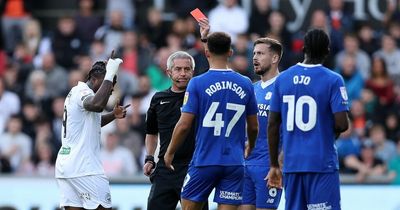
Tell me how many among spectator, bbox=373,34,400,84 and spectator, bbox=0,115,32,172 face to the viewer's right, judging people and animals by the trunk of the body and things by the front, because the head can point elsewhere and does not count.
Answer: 0

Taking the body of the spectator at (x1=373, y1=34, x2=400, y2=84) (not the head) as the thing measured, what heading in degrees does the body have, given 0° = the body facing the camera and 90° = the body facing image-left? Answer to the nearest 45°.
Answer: approximately 0°

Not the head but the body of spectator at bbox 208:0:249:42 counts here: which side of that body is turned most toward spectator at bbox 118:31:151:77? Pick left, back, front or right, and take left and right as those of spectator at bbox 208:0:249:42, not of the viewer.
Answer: right

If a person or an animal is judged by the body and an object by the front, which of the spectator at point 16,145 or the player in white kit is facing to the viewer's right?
the player in white kit

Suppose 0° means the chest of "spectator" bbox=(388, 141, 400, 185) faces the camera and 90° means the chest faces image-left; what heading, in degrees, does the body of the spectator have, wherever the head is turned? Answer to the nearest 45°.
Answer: approximately 0°

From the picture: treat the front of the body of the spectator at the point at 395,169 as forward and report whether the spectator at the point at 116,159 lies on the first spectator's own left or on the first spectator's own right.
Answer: on the first spectator's own right
